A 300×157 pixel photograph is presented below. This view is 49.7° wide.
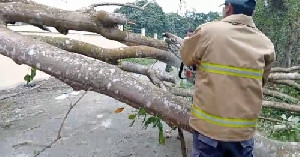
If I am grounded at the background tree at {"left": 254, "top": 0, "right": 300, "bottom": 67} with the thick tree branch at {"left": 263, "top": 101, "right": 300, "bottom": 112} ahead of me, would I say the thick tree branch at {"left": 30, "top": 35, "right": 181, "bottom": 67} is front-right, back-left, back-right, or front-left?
front-right

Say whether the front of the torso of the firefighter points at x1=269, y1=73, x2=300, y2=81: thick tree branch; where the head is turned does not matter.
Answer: no

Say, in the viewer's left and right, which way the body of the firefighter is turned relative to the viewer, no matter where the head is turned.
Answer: facing away from the viewer and to the left of the viewer

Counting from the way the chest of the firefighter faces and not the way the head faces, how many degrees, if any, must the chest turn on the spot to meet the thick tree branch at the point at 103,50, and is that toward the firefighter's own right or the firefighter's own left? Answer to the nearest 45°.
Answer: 0° — they already face it

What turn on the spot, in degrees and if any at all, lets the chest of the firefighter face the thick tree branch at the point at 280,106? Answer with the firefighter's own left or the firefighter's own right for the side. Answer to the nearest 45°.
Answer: approximately 45° to the firefighter's own right

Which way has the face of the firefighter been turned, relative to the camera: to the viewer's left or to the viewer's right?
to the viewer's left

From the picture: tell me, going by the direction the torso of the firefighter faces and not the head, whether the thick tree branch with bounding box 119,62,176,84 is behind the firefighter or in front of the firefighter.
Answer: in front

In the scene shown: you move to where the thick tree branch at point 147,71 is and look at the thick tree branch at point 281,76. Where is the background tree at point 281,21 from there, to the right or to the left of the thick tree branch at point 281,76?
left

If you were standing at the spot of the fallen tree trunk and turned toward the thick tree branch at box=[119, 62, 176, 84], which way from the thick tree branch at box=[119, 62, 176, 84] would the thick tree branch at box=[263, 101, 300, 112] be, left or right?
right

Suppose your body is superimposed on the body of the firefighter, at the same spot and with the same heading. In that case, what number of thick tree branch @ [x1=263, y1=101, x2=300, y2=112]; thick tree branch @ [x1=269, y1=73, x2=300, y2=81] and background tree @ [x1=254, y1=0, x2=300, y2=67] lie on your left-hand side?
0

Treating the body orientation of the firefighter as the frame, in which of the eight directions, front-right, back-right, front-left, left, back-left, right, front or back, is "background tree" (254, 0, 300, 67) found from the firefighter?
front-right

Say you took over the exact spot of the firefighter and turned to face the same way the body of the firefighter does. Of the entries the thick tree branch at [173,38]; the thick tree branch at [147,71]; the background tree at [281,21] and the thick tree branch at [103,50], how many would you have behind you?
0
